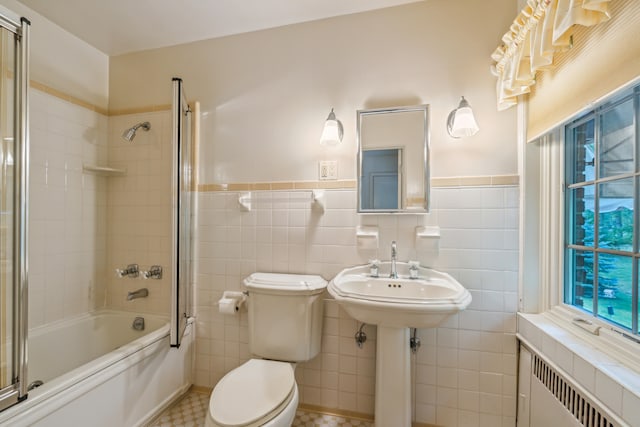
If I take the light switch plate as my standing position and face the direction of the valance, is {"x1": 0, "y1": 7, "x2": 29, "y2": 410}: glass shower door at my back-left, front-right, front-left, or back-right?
back-right

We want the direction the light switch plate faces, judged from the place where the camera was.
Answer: facing the viewer

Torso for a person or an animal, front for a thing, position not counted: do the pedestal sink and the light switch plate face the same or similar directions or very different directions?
same or similar directions

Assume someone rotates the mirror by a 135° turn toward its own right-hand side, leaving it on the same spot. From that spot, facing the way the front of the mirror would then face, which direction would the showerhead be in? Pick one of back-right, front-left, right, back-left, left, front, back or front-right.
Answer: front-left

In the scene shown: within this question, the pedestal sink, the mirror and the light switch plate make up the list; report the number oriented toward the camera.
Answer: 3

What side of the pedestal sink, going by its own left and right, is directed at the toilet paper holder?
right

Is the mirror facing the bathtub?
no

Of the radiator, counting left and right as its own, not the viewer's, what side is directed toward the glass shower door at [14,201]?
front

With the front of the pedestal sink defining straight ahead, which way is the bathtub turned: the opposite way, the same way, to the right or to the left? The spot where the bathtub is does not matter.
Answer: to the left

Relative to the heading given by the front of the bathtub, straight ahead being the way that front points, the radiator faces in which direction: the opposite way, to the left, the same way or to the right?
the opposite way

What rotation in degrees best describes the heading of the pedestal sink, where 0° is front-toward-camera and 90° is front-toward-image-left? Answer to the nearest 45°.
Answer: approximately 0°

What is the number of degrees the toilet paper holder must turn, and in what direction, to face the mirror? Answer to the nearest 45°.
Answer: approximately 90° to its left

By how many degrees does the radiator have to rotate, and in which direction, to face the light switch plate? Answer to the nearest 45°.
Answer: approximately 45° to its right

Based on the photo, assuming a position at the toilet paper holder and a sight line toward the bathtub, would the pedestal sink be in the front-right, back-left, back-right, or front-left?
back-left

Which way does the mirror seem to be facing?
toward the camera

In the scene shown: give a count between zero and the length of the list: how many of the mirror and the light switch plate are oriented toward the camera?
2

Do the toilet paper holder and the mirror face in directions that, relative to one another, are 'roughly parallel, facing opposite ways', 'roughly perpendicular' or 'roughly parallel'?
roughly parallel

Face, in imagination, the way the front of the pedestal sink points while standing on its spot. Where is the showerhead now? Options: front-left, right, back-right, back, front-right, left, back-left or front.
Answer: right
